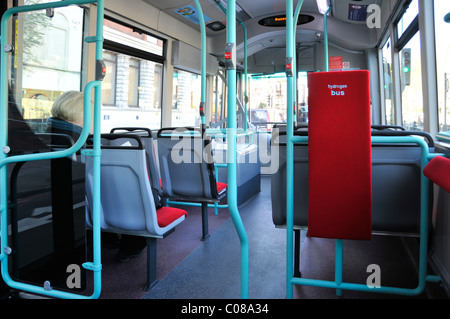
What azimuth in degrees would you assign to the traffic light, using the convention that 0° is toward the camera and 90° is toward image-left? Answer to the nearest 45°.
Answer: approximately 0°

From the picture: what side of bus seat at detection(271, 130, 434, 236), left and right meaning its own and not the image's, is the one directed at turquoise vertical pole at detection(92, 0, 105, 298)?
left

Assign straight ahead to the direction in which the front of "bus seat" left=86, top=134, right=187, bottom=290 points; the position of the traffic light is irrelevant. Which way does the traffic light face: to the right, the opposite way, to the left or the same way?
the opposite way

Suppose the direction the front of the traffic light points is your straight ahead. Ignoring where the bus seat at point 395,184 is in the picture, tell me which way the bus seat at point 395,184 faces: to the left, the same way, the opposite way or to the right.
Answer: the opposite way

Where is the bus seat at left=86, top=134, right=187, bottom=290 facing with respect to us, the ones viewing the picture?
facing away from the viewer and to the right of the viewer

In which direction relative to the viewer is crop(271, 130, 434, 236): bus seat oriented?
away from the camera

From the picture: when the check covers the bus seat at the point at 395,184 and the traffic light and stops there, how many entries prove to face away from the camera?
1

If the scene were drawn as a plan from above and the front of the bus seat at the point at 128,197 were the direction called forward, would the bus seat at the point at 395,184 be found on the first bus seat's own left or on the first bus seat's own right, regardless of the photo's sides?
on the first bus seat's own right
